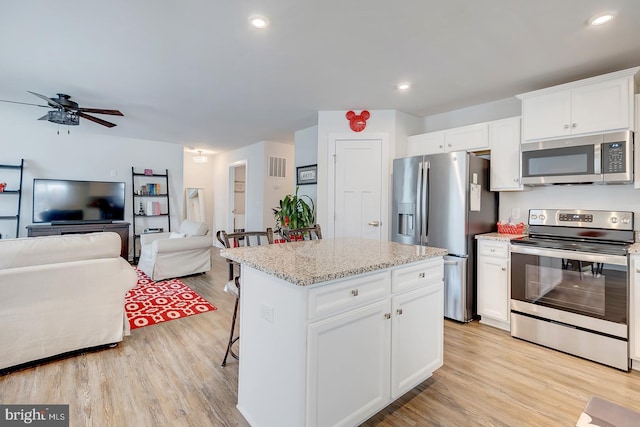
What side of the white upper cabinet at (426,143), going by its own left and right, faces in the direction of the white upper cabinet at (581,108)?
left

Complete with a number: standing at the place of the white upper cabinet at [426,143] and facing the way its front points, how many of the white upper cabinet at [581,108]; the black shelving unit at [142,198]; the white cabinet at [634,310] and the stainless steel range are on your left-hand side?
3

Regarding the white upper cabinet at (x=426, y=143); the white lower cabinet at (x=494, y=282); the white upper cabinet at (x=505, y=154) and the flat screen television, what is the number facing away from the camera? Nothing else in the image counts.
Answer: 0

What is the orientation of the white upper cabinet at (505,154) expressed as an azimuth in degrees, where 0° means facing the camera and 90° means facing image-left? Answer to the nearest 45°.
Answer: approximately 45°

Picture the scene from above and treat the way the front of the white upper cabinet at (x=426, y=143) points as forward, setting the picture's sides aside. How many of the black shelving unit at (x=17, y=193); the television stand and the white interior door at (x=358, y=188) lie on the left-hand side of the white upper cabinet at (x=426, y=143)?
0

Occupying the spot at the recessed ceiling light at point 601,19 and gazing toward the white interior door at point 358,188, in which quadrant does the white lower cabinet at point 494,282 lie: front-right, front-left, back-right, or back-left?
front-right

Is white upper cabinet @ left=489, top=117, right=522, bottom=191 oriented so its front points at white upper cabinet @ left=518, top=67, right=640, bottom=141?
no

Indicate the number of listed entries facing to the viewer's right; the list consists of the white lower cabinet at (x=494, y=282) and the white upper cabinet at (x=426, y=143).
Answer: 0

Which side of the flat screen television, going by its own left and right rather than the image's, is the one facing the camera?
front

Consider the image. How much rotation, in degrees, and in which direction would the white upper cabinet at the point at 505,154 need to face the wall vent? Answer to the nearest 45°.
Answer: approximately 45° to its right

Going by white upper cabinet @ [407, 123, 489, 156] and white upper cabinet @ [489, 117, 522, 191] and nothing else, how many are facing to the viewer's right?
0

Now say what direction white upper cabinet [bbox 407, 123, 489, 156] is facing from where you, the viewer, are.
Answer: facing the viewer and to the left of the viewer

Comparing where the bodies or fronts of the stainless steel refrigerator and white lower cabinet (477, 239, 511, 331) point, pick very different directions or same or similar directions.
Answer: same or similar directions

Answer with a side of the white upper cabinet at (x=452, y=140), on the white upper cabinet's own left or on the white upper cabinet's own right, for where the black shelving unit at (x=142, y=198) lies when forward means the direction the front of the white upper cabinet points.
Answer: on the white upper cabinet's own right

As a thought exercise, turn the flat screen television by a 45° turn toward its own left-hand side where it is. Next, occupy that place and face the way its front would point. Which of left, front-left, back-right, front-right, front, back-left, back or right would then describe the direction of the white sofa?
front-right
